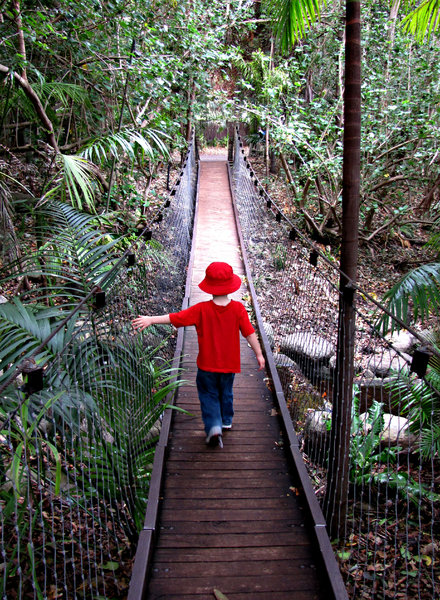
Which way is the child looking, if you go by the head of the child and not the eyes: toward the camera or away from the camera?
away from the camera

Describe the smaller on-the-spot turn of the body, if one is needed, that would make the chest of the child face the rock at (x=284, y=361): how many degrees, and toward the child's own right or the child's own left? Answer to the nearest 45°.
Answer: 0° — they already face it

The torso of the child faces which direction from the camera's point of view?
away from the camera

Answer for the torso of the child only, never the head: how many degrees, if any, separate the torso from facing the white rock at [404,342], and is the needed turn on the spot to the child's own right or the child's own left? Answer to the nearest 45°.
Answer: approximately 45° to the child's own right
